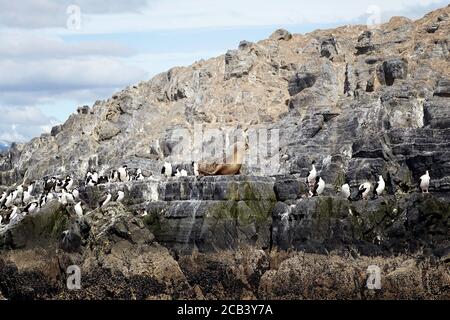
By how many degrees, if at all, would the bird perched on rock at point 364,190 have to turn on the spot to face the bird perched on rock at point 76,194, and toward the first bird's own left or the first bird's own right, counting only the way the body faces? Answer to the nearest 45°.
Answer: approximately 135° to the first bird's own right

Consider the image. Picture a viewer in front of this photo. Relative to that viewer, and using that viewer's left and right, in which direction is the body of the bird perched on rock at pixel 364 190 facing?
facing the viewer and to the right of the viewer

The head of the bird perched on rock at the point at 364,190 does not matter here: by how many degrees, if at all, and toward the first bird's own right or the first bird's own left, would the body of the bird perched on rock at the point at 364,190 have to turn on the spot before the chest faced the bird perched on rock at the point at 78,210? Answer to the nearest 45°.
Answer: approximately 135° to the first bird's own right

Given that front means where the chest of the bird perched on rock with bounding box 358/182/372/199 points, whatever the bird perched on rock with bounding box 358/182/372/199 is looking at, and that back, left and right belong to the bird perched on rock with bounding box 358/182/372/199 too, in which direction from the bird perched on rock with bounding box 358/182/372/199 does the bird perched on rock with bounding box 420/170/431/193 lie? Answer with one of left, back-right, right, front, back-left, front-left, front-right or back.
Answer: front-left

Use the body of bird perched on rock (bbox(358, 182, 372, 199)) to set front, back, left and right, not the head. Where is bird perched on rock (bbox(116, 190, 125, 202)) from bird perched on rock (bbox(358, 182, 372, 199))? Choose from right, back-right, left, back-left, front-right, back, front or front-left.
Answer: back-right

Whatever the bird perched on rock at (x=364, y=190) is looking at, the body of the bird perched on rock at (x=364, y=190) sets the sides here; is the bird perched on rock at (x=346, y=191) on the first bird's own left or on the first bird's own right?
on the first bird's own right

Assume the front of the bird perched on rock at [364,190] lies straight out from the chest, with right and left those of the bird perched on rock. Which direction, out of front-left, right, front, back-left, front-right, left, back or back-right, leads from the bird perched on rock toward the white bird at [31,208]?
back-right
